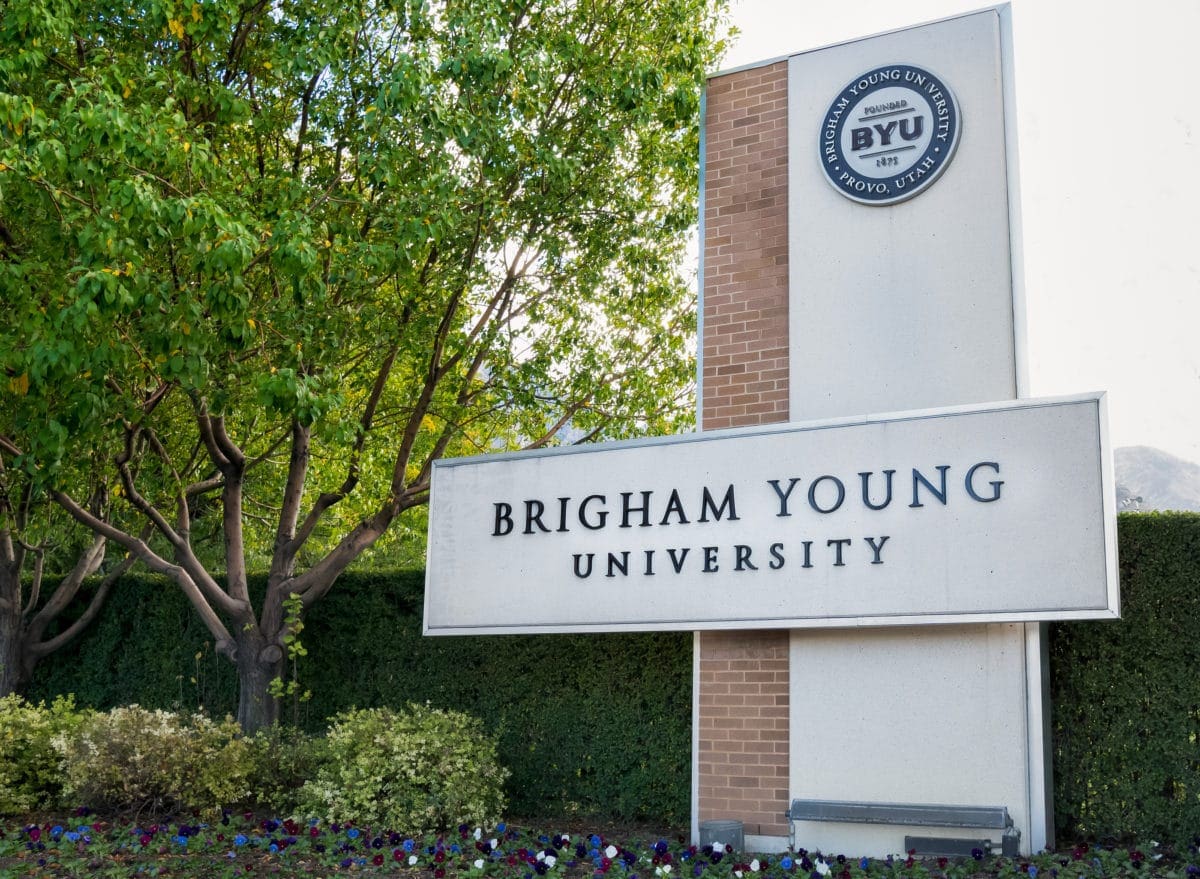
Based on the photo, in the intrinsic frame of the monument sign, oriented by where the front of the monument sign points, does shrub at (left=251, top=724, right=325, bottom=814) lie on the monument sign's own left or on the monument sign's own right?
on the monument sign's own right

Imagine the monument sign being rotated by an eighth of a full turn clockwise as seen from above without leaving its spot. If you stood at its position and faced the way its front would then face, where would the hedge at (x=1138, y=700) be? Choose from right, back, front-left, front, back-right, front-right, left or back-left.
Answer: back

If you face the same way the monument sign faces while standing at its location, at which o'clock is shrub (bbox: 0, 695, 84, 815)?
The shrub is roughly at 2 o'clock from the monument sign.

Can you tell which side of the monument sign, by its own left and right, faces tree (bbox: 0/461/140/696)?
right

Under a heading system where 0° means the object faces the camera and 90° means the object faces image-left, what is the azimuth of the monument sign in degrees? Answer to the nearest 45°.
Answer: approximately 45°
